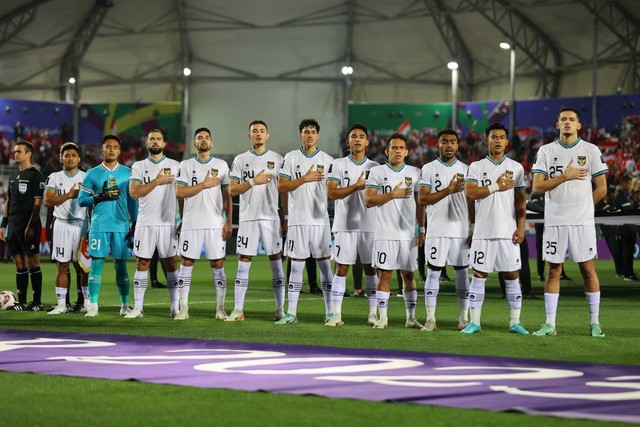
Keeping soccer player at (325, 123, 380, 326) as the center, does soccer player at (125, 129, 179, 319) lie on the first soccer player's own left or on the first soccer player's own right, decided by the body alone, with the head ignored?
on the first soccer player's own right

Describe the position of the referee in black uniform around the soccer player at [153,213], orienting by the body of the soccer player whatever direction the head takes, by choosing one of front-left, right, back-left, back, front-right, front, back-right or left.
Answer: back-right

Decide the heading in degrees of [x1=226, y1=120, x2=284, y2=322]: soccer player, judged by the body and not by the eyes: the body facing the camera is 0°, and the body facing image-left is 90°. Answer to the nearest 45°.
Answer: approximately 0°

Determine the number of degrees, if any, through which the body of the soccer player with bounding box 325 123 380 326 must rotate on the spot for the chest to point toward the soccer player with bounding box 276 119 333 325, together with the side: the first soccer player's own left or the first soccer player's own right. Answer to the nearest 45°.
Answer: approximately 90° to the first soccer player's own right

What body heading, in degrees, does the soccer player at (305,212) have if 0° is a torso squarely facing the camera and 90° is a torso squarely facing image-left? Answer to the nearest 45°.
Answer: approximately 0°

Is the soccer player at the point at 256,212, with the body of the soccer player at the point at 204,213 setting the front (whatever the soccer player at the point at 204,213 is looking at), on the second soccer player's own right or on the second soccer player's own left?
on the second soccer player's own left

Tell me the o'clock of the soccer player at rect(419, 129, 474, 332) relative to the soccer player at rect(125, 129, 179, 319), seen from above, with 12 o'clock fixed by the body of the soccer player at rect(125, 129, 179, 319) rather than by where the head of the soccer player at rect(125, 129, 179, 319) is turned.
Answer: the soccer player at rect(419, 129, 474, 332) is roughly at 10 o'clock from the soccer player at rect(125, 129, 179, 319).

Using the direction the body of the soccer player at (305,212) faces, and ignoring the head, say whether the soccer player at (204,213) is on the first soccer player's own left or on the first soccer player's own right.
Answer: on the first soccer player's own right
